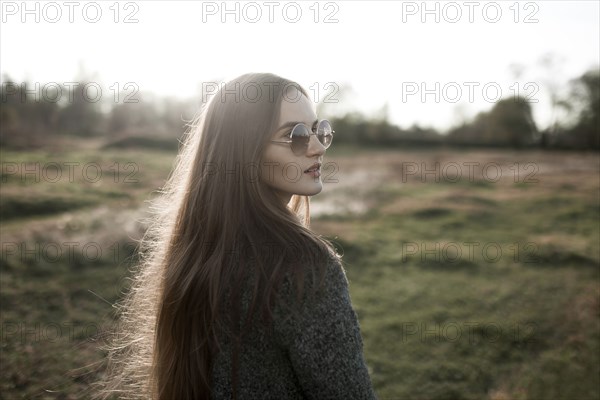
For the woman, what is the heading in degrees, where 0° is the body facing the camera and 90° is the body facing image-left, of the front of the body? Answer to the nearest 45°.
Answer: approximately 225°
